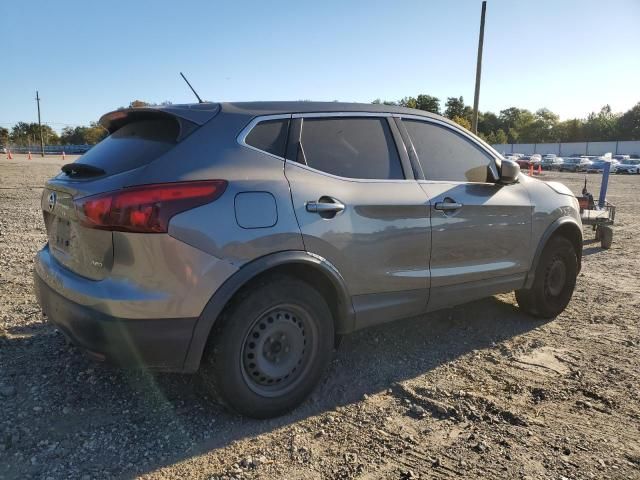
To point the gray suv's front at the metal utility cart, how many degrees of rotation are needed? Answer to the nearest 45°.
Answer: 0° — it already faces it

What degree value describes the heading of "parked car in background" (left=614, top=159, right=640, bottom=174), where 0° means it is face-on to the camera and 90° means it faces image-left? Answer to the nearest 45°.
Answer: approximately 45°

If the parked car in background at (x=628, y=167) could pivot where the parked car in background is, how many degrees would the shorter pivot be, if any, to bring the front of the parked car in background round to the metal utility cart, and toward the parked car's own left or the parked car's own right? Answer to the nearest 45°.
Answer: approximately 45° to the parked car's own left

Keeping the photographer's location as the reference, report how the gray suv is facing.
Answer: facing away from the viewer and to the right of the viewer
